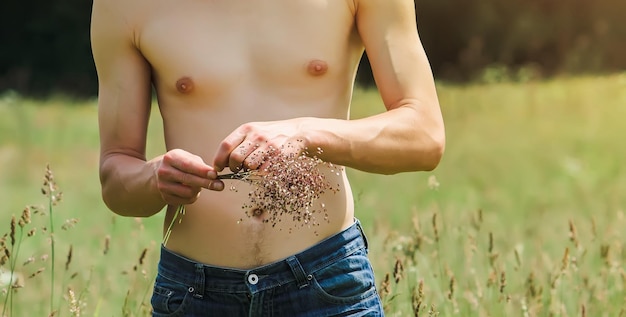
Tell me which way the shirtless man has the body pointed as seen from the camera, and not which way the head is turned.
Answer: toward the camera
